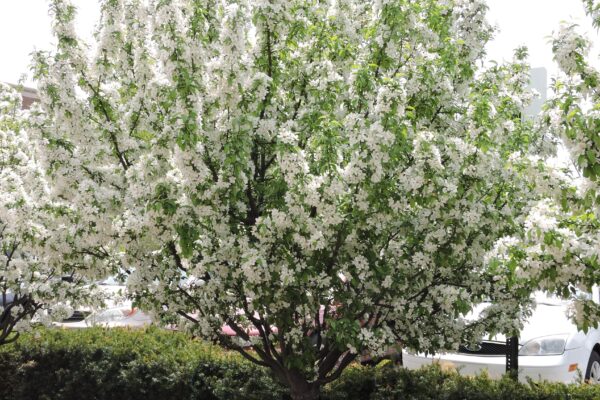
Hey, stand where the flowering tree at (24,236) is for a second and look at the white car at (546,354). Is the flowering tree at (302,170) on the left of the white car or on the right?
right

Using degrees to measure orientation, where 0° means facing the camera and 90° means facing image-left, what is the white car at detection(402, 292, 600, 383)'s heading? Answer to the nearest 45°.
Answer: approximately 45°
